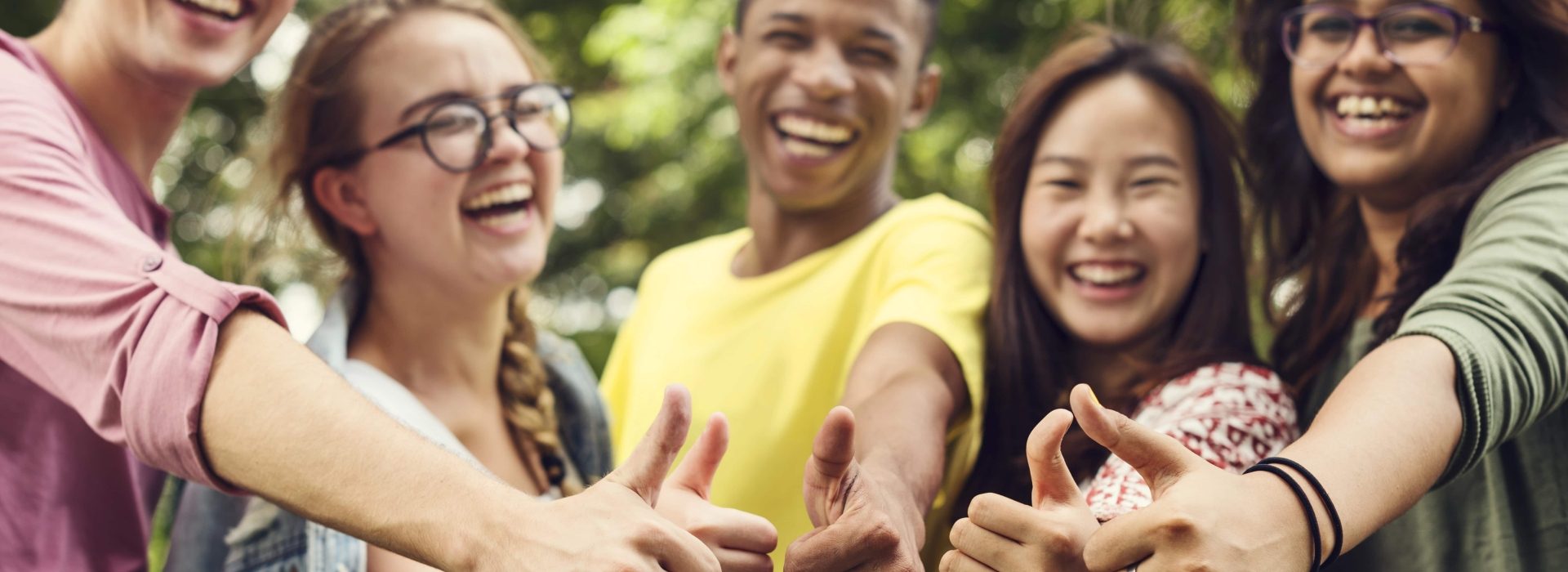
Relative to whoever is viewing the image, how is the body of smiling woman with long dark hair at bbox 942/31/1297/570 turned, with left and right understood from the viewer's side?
facing the viewer

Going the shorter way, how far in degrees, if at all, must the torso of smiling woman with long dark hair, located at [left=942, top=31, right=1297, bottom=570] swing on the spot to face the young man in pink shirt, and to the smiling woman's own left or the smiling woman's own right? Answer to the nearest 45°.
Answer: approximately 45° to the smiling woman's own right

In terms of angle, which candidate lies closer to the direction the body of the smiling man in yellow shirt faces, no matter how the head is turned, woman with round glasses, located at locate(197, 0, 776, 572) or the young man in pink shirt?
the young man in pink shirt

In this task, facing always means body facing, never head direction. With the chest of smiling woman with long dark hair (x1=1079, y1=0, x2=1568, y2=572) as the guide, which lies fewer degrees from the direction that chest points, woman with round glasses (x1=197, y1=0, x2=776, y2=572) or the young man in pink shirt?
the young man in pink shirt

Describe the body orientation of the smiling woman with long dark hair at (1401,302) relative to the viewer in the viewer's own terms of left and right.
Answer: facing the viewer and to the left of the viewer

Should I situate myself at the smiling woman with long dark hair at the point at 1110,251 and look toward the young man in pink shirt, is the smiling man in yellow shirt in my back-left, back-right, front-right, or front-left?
front-right

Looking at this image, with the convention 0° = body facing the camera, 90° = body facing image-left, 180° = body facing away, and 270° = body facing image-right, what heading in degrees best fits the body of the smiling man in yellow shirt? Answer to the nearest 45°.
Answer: approximately 0°

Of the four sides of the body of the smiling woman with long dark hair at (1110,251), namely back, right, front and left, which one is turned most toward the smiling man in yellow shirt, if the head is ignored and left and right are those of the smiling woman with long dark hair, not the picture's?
right

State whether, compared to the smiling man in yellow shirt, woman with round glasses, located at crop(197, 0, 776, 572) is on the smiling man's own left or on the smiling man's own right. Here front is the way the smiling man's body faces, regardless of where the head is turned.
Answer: on the smiling man's own right

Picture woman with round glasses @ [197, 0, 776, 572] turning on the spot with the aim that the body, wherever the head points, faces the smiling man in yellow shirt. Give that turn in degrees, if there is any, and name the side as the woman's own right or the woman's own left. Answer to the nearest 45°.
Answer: approximately 45° to the woman's own left

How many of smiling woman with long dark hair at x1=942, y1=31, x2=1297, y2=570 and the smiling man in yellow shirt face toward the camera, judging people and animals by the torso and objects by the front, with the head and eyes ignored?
2
